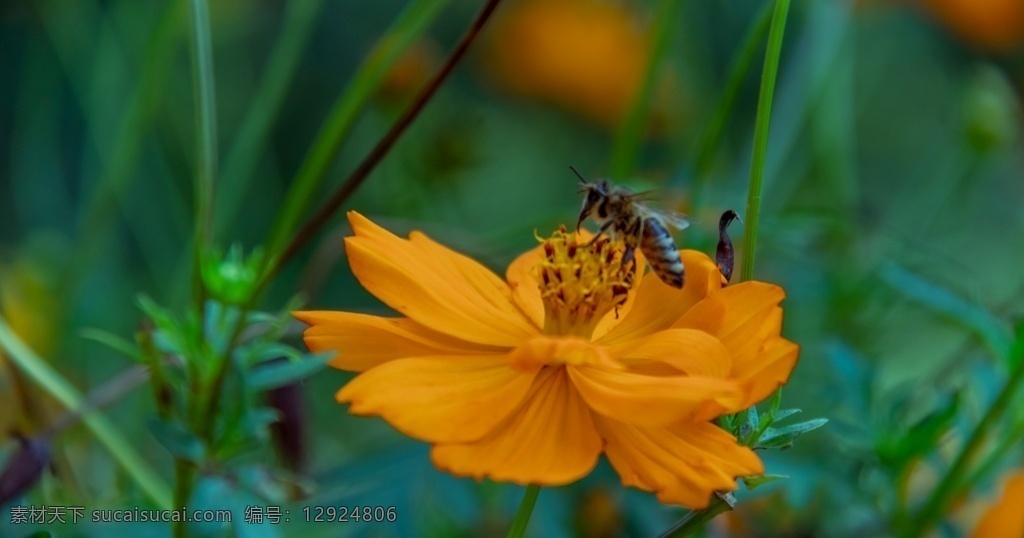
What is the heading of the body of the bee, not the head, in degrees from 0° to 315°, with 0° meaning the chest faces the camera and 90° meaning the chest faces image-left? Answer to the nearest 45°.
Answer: approximately 90°

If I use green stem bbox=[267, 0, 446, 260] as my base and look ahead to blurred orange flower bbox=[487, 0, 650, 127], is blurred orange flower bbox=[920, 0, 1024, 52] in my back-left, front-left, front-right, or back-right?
front-right
